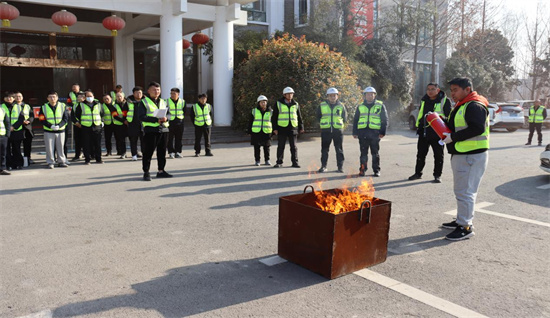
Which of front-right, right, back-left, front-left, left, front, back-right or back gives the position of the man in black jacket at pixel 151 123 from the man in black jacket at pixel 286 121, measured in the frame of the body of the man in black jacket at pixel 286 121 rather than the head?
front-right

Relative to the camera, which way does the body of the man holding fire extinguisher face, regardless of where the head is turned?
to the viewer's left

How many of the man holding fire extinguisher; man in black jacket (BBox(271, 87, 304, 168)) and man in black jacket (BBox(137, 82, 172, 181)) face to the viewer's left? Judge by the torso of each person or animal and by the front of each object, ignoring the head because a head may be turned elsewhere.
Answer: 1

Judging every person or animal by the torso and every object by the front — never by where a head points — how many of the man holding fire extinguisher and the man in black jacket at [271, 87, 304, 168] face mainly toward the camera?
1

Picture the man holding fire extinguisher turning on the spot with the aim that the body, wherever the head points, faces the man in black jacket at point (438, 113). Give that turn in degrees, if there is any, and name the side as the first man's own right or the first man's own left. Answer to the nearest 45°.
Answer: approximately 90° to the first man's own right

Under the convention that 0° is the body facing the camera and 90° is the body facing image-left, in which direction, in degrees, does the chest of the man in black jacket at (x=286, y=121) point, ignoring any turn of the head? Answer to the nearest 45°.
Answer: approximately 0°

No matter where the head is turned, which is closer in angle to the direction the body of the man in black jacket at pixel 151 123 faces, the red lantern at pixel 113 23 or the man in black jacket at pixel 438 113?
the man in black jacket

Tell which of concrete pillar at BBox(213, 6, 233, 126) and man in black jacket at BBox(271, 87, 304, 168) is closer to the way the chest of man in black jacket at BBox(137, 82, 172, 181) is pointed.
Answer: the man in black jacket

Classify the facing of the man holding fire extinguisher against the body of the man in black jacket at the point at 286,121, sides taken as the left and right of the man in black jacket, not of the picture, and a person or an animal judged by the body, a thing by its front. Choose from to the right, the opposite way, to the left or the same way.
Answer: to the right

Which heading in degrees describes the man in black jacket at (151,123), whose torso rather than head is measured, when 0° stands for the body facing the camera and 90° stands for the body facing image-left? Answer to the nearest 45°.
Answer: approximately 315°

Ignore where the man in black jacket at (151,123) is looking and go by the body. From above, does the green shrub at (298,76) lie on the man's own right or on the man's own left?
on the man's own left

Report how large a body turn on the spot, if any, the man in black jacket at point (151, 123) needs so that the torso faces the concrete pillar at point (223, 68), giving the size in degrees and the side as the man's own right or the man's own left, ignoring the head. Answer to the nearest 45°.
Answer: approximately 135° to the man's own left

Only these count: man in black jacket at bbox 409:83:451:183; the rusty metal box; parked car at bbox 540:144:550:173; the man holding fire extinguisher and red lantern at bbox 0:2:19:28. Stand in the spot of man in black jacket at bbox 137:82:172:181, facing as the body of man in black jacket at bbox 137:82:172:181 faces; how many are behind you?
1
